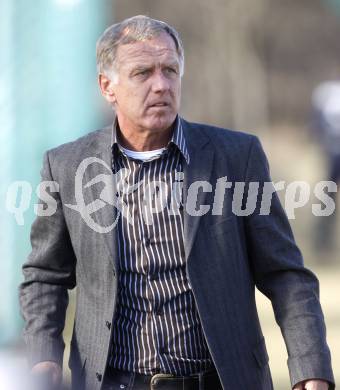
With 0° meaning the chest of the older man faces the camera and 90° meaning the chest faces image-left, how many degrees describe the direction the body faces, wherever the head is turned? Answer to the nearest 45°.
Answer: approximately 0°
